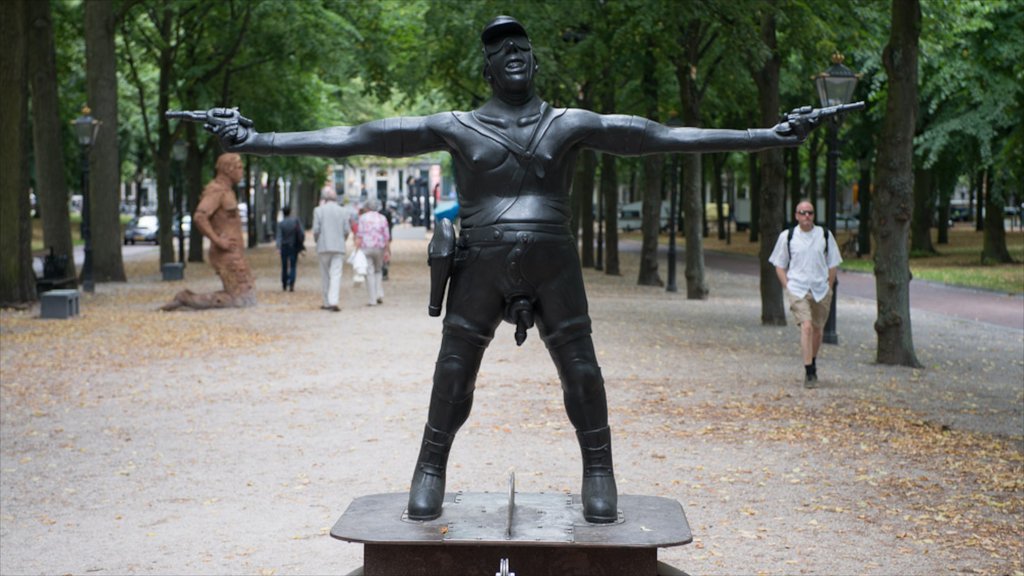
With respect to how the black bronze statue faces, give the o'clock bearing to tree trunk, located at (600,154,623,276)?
The tree trunk is roughly at 6 o'clock from the black bronze statue.

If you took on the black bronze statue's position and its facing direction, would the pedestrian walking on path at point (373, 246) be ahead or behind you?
behind

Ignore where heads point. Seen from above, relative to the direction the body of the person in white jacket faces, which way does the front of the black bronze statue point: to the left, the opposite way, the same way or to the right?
the opposite way

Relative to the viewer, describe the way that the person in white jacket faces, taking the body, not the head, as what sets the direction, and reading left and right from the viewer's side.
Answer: facing away from the viewer

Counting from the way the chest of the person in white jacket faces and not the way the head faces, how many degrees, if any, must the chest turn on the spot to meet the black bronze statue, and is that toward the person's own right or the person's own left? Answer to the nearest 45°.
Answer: approximately 180°

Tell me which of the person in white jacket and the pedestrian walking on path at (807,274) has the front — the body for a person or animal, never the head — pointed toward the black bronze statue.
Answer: the pedestrian walking on path

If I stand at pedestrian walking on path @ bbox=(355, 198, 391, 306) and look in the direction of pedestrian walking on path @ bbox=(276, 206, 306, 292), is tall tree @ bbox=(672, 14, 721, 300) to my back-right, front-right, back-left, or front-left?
back-right

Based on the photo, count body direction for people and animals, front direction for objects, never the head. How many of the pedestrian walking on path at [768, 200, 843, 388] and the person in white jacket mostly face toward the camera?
1

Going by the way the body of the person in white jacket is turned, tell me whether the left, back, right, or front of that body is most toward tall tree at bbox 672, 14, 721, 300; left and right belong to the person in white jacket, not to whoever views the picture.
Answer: right

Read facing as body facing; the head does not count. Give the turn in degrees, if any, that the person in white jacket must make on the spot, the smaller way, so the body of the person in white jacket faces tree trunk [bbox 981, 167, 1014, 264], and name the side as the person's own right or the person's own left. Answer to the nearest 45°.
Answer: approximately 45° to the person's own right

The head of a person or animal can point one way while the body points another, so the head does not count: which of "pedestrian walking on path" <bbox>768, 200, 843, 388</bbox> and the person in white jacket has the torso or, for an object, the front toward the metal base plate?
the pedestrian walking on path
